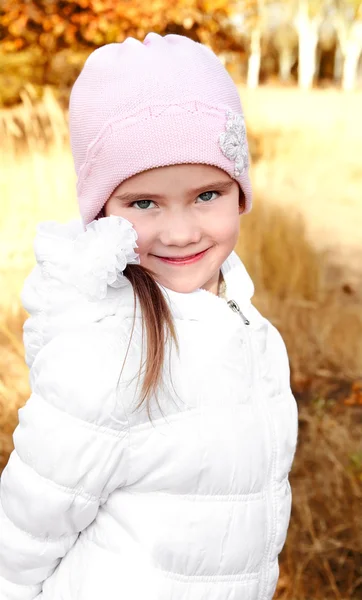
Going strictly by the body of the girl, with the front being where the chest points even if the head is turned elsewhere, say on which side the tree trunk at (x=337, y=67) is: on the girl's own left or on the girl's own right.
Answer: on the girl's own left

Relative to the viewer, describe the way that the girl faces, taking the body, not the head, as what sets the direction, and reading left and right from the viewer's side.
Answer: facing the viewer and to the right of the viewer

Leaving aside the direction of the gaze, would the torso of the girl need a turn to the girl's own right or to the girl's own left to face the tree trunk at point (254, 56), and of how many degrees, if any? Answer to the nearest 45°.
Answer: approximately 135° to the girl's own left

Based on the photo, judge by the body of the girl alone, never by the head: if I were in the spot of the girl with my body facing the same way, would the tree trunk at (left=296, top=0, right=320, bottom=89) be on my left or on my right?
on my left

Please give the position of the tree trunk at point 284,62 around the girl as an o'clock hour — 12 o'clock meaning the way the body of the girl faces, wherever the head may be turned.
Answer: The tree trunk is roughly at 8 o'clock from the girl.
